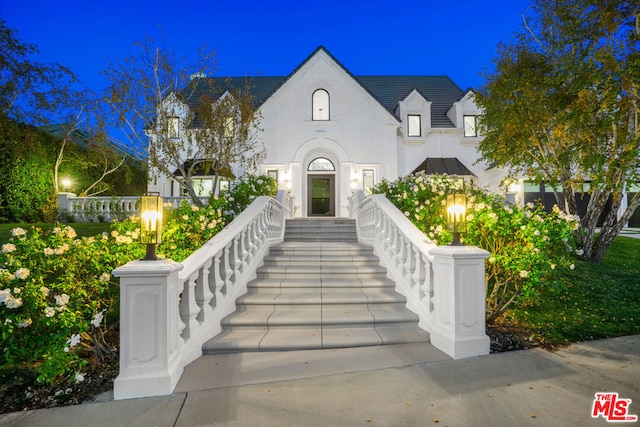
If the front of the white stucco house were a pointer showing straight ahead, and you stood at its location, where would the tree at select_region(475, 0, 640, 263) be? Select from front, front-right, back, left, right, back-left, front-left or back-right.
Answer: front-left

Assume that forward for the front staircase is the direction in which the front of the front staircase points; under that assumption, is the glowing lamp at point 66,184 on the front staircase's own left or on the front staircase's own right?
on the front staircase's own right

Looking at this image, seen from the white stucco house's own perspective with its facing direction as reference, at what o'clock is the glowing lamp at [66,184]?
The glowing lamp is roughly at 3 o'clock from the white stucco house.

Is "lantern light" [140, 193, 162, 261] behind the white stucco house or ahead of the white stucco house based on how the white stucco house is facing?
ahead

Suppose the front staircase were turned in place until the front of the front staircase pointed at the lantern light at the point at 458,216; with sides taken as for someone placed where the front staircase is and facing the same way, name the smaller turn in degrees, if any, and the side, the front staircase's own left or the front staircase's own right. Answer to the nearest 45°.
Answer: approximately 45° to the front staircase's own left

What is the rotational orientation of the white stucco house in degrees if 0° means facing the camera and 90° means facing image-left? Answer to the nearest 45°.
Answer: approximately 0°

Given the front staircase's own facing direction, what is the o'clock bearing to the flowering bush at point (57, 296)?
The flowering bush is roughly at 2 o'clock from the front staircase.

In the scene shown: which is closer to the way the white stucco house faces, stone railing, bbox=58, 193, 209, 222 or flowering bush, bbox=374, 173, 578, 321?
the flowering bush

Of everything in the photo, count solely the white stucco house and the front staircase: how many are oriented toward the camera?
2
